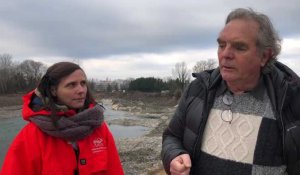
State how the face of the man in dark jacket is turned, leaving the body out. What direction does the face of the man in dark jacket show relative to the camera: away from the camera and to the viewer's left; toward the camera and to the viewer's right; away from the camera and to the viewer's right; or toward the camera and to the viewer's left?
toward the camera and to the viewer's left

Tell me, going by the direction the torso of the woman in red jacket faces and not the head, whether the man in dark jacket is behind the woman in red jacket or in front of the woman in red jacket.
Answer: in front

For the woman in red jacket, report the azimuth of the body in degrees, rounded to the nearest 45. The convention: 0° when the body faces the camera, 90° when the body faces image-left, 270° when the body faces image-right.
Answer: approximately 315°
